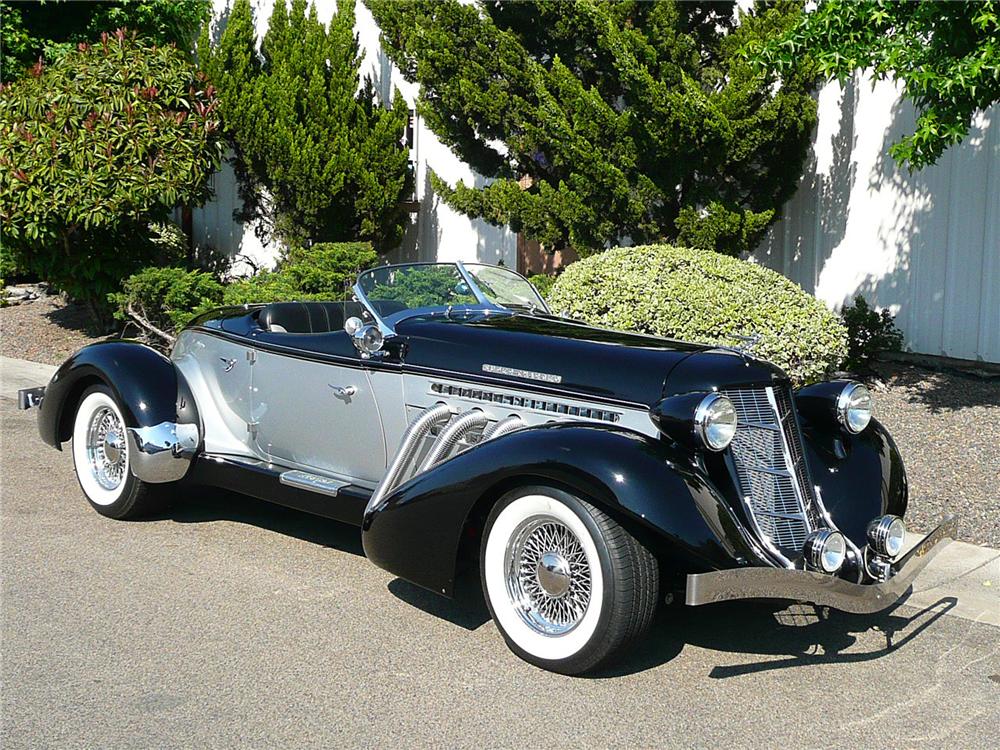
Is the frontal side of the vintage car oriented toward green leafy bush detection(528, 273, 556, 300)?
no

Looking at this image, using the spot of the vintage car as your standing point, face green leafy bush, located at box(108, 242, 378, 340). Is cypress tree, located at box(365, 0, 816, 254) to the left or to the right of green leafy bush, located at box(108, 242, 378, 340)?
right

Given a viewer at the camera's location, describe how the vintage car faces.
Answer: facing the viewer and to the right of the viewer

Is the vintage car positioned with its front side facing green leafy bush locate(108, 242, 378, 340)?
no

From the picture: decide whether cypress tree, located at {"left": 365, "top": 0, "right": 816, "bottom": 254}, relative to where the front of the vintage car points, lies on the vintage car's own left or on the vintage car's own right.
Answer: on the vintage car's own left

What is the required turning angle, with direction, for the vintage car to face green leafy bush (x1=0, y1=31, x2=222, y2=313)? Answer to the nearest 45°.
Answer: approximately 180°

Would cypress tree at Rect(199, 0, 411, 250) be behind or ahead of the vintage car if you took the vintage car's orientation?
behind

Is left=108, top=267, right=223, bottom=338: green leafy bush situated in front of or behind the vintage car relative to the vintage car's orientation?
behind
